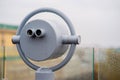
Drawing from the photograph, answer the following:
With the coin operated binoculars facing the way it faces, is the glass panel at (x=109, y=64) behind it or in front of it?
in front

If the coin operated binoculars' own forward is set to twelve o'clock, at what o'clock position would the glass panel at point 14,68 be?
The glass panel is roughly at 10 o'clock from the coin operated binoculars.

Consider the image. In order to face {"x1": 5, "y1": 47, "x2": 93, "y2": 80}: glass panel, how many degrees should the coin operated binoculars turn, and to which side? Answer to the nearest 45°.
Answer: approximately 45° to its left

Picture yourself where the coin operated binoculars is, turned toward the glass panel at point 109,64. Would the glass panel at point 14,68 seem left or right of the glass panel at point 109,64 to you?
left
